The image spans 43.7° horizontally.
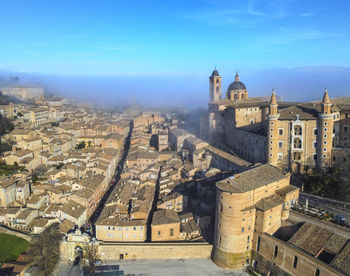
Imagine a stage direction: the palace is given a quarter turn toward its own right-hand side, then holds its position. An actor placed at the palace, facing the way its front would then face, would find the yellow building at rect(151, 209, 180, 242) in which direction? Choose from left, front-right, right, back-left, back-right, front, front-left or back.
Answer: front-left

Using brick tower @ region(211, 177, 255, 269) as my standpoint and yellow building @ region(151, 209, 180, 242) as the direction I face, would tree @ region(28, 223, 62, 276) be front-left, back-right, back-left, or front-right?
front-left

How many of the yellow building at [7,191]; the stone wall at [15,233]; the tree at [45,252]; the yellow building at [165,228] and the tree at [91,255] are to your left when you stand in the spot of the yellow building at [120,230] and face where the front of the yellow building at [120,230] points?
1

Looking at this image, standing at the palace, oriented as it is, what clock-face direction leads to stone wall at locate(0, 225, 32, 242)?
The stone wall is roughly at 2 o'clock from the palace.

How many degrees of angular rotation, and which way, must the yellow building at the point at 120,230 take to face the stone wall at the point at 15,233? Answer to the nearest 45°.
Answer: approximately 90° to its right

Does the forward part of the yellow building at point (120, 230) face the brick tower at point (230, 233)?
no

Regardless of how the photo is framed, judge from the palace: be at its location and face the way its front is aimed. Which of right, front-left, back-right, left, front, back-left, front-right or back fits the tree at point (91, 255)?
front-right

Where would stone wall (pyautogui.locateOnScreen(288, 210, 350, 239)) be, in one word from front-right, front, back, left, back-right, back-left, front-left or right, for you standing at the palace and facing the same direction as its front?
front

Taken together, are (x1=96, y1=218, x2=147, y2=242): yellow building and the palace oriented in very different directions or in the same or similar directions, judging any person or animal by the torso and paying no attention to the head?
same or similar directions

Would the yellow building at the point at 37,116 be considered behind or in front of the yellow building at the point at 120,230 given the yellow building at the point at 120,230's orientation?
behind

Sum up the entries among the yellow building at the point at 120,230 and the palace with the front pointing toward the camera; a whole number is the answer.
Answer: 2

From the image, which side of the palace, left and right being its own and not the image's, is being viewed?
front

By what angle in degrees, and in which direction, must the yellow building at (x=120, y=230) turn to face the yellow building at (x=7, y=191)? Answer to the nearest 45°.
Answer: approximately 135° to its right

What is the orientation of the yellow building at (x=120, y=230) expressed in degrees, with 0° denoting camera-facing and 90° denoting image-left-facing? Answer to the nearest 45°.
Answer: approximately 0°

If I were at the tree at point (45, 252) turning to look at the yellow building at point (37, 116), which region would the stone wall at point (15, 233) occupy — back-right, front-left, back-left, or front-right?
front-left

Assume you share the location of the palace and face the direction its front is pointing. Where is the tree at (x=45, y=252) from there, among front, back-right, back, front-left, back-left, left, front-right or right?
front-right

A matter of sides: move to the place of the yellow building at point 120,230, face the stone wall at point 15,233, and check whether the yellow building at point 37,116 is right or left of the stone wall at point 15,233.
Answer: right
